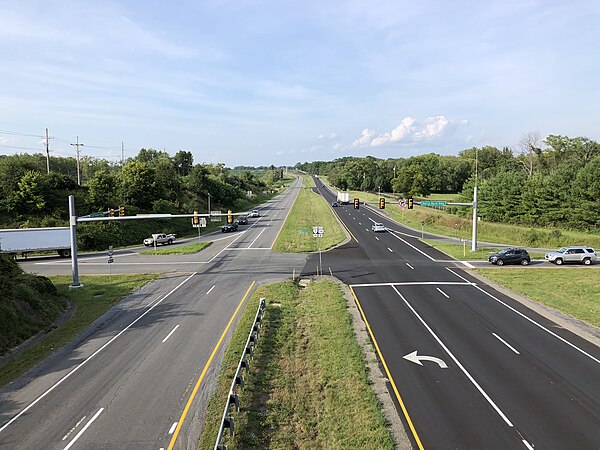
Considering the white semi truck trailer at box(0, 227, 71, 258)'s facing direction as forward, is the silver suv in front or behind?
behind

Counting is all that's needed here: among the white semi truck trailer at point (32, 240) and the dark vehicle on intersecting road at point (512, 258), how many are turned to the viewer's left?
2

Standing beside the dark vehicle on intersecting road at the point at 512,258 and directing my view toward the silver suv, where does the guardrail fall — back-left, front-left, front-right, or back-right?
back-right

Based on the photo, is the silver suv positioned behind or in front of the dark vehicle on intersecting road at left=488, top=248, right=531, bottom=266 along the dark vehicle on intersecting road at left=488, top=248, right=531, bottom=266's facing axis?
behind

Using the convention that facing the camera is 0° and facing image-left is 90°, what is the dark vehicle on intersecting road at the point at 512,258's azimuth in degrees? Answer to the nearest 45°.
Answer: approximately 90°

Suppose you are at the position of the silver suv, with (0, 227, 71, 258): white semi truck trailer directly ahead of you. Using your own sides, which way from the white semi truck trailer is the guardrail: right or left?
left

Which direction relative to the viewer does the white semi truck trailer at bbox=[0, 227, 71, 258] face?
to the viewer's left

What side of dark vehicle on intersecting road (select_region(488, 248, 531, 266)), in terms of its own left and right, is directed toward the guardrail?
left

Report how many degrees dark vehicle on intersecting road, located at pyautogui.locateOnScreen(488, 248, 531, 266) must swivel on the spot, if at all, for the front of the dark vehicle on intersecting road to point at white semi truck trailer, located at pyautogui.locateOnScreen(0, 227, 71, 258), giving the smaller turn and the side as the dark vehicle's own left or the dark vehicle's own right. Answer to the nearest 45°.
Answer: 0° — it already faces it

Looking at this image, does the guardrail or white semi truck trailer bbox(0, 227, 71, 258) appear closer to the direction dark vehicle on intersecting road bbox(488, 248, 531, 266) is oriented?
the white semi truck trailer
